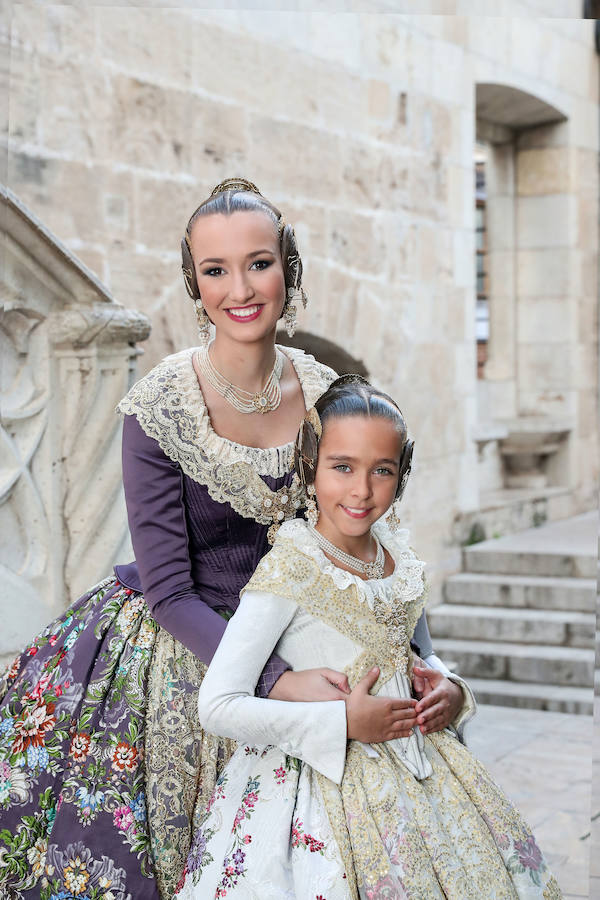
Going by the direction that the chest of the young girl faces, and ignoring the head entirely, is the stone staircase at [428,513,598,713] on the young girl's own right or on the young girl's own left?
on the young girl's own left

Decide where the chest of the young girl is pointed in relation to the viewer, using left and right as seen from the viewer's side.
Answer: facing the viewer and to the right of the viewer

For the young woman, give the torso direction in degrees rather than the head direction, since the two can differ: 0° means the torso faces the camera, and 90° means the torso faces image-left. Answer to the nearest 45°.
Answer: approximately 315°

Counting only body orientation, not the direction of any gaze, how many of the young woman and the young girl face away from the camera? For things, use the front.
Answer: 0

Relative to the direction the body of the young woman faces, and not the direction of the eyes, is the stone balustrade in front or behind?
behind

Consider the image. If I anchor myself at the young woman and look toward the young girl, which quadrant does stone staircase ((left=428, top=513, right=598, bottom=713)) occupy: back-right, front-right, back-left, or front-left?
back-left
